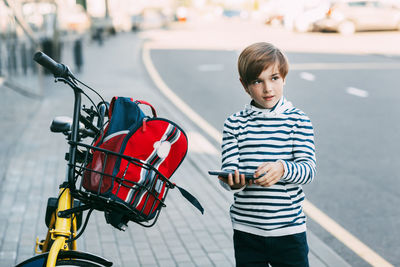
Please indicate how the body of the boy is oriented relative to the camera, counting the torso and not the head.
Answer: toward the camera

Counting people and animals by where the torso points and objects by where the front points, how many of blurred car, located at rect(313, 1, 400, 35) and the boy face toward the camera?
1

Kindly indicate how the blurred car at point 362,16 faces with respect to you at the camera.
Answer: facing to the left of the viewer

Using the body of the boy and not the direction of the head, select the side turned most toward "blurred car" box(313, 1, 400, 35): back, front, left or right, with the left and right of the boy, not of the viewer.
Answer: back

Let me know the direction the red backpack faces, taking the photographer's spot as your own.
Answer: facing the viewer and to the right of the viewer

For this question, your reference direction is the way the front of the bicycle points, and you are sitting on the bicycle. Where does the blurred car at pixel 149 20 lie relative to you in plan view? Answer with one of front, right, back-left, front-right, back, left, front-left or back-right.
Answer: back-left

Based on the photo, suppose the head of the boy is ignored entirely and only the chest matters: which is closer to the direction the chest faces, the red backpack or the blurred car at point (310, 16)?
the red backpack

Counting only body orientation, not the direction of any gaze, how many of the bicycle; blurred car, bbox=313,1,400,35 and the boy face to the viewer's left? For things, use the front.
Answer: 1

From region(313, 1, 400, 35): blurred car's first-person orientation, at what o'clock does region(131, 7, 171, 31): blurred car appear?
region(131, 7, 171, 31): blurred car is roughly at 1 o'clock from region(313, 1, 400, 35): blurred car.

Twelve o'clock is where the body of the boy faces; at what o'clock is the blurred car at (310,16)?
The blurred car is roughly at 6 o'clock from the boy.
